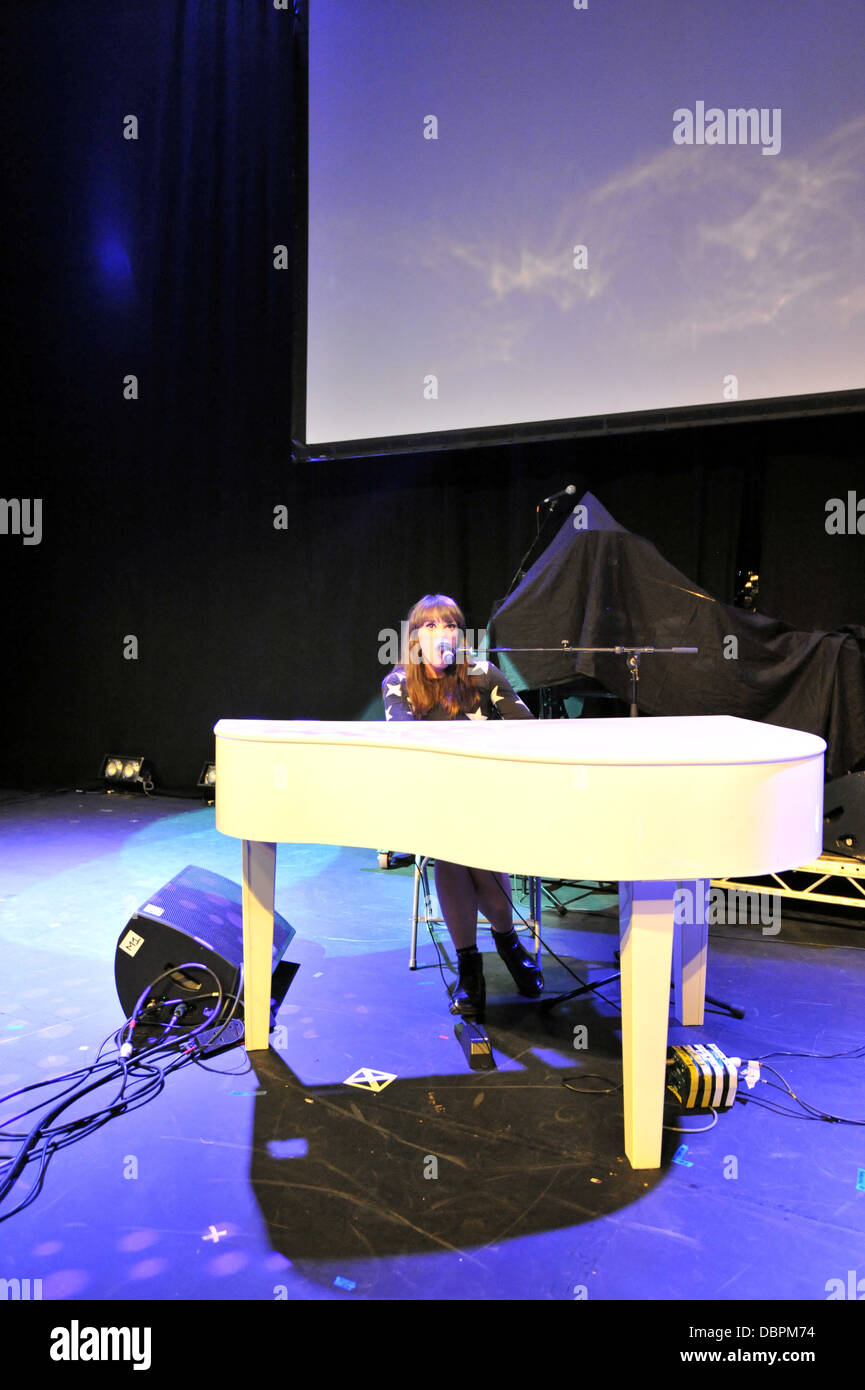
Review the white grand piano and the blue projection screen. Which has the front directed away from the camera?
the white grand piano

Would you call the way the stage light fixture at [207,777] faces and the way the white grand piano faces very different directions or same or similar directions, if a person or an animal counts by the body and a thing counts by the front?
very different directions

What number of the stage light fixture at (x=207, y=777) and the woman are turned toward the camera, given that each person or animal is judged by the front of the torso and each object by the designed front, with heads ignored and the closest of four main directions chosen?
2

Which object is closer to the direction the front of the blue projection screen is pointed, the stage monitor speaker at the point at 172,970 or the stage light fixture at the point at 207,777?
the stage monitor speaker

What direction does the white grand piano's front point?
away from the camera

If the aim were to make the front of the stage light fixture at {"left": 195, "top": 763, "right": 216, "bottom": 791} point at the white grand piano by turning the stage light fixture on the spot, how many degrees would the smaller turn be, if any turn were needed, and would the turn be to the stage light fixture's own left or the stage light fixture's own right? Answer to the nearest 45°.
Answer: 0° — it already faces it

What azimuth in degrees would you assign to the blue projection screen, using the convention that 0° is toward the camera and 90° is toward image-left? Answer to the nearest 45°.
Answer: approximately 45°

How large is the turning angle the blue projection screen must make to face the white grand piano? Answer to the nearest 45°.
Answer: approximately 45° to its left

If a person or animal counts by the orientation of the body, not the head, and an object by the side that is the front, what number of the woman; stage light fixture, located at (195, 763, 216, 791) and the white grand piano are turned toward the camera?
2
